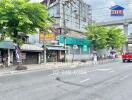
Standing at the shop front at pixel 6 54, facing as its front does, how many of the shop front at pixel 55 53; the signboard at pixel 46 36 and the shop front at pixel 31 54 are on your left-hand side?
3

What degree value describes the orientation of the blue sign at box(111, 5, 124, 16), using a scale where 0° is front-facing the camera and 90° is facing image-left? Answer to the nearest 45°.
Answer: approximately 0°

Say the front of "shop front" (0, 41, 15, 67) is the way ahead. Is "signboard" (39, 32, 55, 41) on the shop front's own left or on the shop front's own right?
on the shop front's own left
